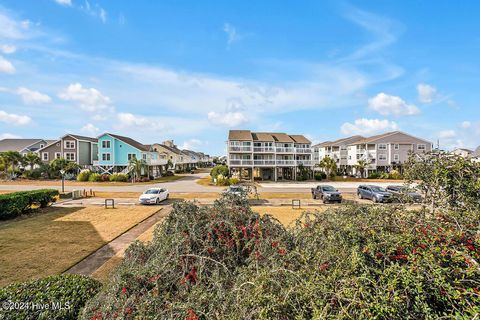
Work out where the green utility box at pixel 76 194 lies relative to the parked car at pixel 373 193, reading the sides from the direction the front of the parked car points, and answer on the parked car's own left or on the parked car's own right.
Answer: on the parked car's own right

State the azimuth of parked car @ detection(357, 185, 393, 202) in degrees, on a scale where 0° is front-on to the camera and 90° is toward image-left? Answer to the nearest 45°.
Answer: approximately 315°

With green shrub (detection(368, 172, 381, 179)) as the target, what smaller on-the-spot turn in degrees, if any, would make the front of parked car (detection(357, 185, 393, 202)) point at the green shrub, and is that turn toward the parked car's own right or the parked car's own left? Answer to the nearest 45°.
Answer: approximately 135° to the parked car's own left

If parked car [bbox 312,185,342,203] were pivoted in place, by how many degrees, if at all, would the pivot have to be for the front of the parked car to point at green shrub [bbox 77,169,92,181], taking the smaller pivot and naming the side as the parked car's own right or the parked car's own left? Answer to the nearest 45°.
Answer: approximately 135° to the parked car's own right

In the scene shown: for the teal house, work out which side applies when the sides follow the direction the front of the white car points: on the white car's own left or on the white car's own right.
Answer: on the white car's own right

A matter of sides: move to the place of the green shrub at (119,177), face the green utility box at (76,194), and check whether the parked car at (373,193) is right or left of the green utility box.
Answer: left

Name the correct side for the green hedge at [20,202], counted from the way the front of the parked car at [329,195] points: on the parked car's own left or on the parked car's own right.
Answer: on the parked car's own right

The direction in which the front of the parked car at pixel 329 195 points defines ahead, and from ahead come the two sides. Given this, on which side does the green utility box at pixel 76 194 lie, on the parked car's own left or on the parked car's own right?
on the parked car's own right

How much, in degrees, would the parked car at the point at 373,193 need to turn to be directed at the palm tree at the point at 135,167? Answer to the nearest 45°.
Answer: approximately 135° to its right

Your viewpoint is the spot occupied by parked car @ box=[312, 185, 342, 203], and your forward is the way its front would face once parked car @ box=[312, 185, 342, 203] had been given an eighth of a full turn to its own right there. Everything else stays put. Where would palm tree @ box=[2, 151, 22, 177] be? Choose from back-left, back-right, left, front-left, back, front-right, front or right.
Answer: right
